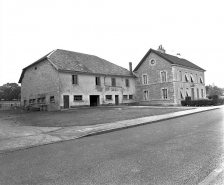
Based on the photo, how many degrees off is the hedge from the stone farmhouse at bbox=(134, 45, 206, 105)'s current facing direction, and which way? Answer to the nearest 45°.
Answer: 0° — it already faces it

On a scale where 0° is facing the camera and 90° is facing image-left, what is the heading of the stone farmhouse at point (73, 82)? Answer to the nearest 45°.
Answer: approximately 315°

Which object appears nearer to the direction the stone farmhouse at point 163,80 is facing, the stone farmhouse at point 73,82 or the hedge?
the hedge

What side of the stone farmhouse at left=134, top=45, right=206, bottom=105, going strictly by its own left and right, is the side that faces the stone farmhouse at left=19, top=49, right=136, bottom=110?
right

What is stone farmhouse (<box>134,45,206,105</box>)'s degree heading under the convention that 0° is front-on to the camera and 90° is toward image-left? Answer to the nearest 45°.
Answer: approximately 315°
